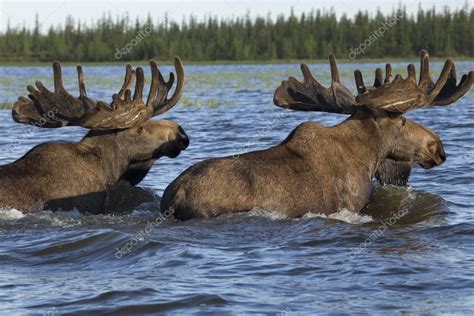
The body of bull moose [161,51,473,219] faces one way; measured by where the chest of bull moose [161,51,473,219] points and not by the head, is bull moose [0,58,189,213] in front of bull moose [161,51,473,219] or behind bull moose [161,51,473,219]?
behind

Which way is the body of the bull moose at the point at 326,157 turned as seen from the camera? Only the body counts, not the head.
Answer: to the viewer's right

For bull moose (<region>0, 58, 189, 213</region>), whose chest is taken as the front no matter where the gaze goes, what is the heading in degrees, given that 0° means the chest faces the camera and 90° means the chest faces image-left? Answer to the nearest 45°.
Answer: approximately 270°

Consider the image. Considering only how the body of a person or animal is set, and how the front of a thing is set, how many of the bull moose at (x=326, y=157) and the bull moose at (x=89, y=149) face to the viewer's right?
2

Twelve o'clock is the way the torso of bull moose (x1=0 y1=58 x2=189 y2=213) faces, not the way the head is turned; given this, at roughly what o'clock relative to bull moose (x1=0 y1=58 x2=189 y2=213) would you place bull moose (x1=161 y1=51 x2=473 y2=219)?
bull moose (x1=161 y1=51 x2=473 y2=219) is roughly at 1 o'clock from bull moose (x1=0 y1=58 x2=189 y2=213).
